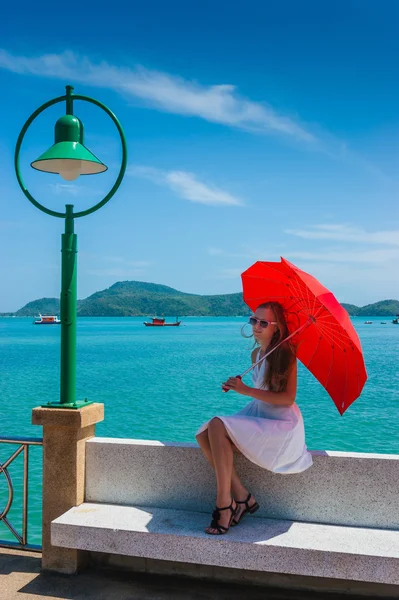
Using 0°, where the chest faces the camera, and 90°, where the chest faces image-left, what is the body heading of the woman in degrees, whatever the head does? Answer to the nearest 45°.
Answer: approximately 45°
